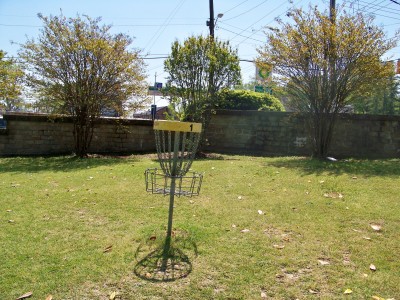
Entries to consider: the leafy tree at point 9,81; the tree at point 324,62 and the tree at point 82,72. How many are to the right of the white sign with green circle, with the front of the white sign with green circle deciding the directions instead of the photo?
2

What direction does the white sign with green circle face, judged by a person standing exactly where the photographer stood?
facing the viewer

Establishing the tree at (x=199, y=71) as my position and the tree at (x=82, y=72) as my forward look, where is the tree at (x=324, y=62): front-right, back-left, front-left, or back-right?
back-left

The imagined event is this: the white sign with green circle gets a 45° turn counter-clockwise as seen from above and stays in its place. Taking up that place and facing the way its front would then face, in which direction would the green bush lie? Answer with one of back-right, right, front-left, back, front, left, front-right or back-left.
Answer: front-right

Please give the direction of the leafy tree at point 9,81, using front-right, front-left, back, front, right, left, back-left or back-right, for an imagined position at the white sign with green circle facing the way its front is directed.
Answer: right

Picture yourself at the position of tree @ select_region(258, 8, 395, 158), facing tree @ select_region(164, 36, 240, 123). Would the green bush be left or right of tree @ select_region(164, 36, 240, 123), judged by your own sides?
right

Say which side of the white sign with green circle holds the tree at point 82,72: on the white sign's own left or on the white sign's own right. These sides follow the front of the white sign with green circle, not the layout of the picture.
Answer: on the white sign's own right
